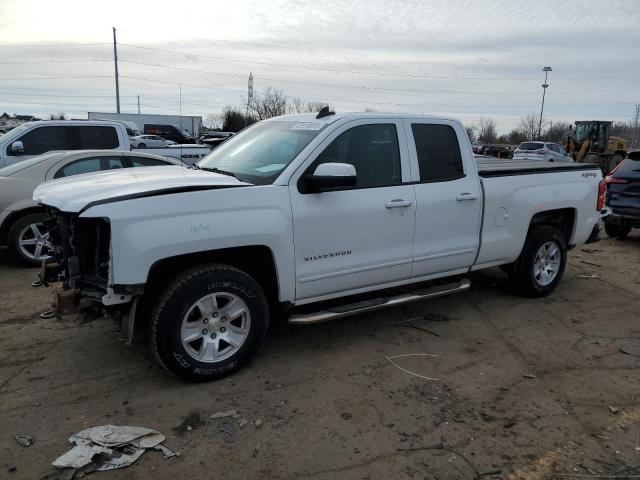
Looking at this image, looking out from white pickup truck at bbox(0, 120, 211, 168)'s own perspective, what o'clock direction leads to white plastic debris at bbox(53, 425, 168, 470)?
The white plastic debris is roughly at 9 o'clock from the white pickup truck.

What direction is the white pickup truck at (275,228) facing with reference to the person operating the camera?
facing the viewer and to the left of the viewer

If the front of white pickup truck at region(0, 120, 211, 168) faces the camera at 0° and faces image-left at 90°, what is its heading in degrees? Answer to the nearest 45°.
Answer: approximately 90°

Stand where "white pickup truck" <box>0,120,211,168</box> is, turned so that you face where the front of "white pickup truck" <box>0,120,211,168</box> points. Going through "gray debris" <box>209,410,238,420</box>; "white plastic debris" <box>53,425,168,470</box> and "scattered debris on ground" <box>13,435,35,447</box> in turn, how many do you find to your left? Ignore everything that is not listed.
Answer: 3

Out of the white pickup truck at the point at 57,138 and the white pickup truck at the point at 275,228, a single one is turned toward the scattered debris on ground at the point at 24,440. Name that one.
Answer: the white pickup truck at the point at 275,228

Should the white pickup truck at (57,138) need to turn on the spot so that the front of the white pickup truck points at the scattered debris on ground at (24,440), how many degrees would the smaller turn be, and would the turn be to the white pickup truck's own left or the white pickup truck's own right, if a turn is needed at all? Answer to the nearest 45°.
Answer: approximately 90° to the white pickup truck's own left

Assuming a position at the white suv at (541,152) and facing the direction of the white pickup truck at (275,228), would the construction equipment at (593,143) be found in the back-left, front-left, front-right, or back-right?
back-left

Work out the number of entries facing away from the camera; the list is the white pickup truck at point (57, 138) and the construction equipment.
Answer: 0

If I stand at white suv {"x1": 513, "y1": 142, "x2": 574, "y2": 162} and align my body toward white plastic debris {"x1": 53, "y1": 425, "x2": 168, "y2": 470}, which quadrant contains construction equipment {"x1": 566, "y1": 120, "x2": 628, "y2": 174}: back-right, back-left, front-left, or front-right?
back-left

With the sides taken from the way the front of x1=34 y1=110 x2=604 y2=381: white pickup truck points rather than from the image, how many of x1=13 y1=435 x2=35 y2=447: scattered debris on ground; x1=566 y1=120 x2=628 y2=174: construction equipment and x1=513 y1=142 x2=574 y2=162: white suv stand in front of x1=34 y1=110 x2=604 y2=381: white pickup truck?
1

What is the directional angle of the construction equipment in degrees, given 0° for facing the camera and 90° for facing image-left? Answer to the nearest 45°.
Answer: approximately 45°

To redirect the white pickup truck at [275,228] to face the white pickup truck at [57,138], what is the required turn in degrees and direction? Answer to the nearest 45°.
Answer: approximately 90° to its right

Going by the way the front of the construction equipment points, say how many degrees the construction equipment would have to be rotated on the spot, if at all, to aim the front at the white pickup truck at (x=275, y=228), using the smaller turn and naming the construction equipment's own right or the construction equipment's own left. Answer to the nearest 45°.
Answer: approximately 45° to the construction equipment's own left
